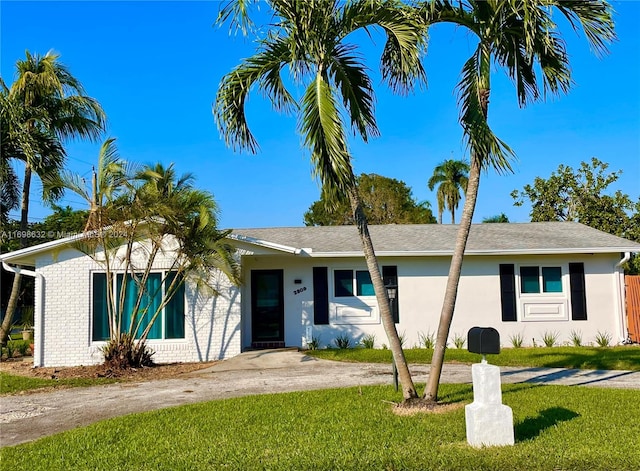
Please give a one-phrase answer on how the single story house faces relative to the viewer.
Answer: facing the viewer

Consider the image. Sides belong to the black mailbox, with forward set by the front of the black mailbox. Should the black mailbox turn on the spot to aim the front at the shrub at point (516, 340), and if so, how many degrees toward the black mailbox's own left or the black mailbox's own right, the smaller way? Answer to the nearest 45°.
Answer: approximately 180°

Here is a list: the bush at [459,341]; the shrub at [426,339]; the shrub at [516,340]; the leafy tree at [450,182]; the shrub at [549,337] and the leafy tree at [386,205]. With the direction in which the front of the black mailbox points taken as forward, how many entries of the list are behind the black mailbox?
6

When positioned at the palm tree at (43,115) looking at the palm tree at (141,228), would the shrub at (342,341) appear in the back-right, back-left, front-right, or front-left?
front-left

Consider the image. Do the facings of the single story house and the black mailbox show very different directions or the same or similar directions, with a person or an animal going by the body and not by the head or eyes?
same or similar directions

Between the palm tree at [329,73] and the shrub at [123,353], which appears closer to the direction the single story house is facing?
the palm tree

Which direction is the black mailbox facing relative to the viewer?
toward the camera

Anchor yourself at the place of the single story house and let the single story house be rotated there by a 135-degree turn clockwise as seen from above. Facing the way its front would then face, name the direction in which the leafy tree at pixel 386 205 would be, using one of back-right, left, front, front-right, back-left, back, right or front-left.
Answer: front-right

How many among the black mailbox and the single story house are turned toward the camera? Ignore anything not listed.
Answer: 2

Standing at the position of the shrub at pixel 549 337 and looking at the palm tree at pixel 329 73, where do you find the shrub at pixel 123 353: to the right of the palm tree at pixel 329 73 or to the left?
right

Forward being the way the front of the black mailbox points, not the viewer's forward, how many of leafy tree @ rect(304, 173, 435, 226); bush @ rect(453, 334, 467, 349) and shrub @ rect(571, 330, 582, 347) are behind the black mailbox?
3
